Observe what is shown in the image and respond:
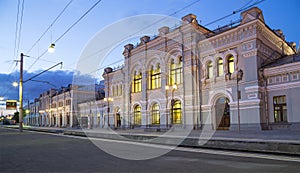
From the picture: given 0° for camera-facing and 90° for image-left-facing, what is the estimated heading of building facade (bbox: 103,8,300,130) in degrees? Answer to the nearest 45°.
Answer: approximately 45°
